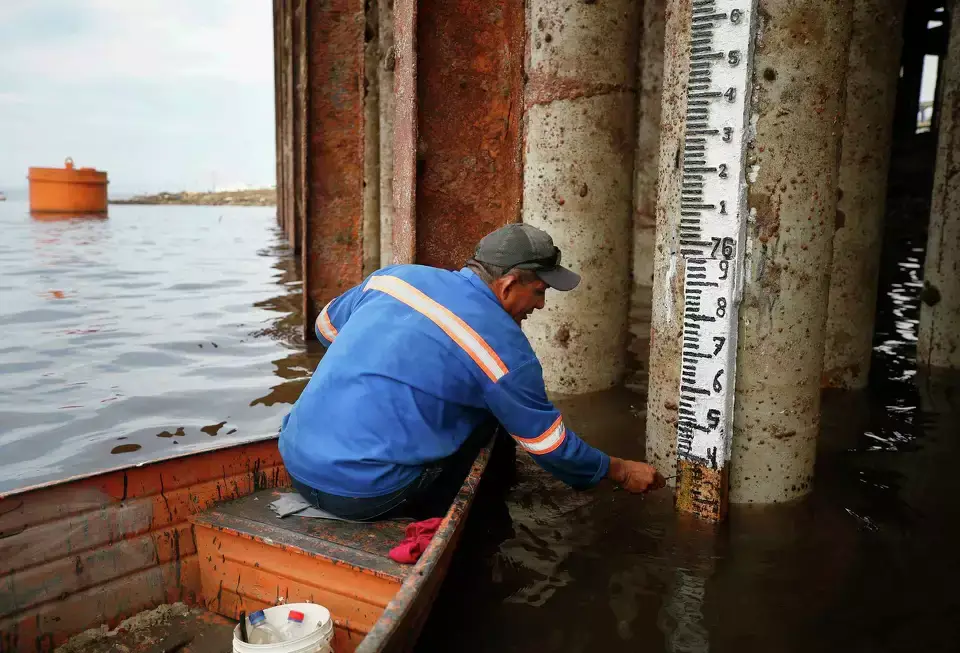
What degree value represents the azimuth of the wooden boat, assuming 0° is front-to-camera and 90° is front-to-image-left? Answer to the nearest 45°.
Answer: approximately 225°

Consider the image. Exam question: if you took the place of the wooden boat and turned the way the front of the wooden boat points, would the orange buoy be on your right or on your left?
on your left

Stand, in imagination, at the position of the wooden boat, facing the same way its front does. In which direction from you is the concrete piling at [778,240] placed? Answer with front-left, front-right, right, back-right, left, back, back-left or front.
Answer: front-right

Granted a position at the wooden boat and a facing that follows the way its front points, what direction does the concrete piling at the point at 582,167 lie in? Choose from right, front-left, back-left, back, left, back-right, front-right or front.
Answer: front

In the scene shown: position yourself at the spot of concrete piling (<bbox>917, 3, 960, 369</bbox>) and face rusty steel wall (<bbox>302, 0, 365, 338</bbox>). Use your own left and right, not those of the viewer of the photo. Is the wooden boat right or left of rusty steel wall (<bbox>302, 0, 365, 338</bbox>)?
left

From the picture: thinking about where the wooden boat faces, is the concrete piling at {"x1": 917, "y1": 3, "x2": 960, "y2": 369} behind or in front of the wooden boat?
in front

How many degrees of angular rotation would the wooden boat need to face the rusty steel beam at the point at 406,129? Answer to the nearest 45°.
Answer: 0° — it already faces it

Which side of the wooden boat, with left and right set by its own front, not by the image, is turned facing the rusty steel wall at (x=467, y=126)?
front

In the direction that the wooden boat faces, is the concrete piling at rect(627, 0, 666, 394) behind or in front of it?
in front

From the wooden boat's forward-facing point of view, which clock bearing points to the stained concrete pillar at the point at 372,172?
The stained concrete pillar is roughly at 11 o'clock from the wooden boat.

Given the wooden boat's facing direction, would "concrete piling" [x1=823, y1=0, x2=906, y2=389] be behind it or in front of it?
in front

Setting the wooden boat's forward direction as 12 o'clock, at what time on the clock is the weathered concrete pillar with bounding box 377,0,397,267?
The weathered concrete pillar is roughly at 11 o'clock from the wooden boat.
